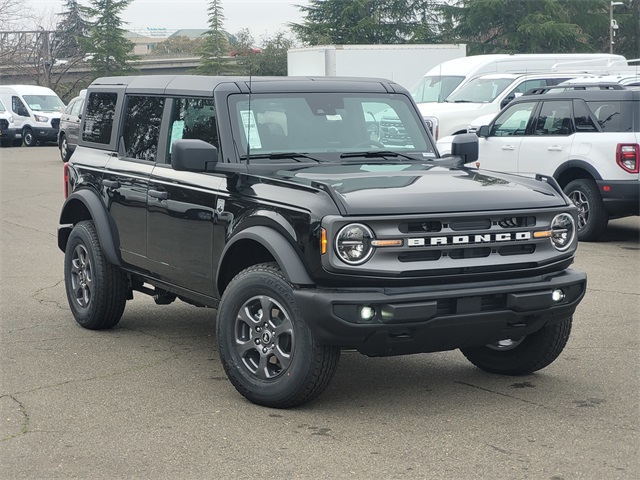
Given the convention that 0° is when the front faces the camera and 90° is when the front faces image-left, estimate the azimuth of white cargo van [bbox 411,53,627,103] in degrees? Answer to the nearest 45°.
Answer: approximately 45°

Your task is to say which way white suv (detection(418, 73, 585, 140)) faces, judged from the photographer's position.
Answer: facing the viewer and to the left of the viewer

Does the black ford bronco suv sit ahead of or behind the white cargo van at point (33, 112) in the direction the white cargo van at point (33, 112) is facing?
ahead

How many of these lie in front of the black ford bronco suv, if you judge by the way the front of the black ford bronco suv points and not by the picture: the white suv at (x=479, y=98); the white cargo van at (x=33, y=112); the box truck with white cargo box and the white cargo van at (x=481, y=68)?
0

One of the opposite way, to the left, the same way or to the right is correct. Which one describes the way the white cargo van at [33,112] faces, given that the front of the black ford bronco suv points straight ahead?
the same way

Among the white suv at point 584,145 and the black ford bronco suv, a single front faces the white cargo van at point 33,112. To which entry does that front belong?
the white suv

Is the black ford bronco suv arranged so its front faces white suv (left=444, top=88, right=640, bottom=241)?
no

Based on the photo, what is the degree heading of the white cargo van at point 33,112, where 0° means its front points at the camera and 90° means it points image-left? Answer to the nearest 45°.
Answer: approximately 315°

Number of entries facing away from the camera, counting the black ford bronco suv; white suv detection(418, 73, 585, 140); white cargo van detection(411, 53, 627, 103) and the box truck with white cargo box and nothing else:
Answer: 0

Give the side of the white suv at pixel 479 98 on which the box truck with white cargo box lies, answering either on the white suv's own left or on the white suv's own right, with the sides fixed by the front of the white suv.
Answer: on the white suv's own right

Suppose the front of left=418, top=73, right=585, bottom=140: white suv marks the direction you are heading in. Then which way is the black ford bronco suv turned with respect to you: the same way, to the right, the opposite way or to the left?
to the left

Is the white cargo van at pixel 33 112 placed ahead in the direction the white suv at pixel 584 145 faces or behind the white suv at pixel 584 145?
ahead

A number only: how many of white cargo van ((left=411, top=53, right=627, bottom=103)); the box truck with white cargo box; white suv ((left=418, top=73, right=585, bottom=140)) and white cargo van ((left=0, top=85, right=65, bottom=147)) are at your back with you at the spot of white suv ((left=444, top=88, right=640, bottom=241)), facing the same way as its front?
0

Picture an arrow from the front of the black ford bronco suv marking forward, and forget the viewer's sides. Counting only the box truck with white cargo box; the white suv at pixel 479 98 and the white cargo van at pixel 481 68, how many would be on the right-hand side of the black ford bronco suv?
0

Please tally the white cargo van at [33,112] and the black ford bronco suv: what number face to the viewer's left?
0
